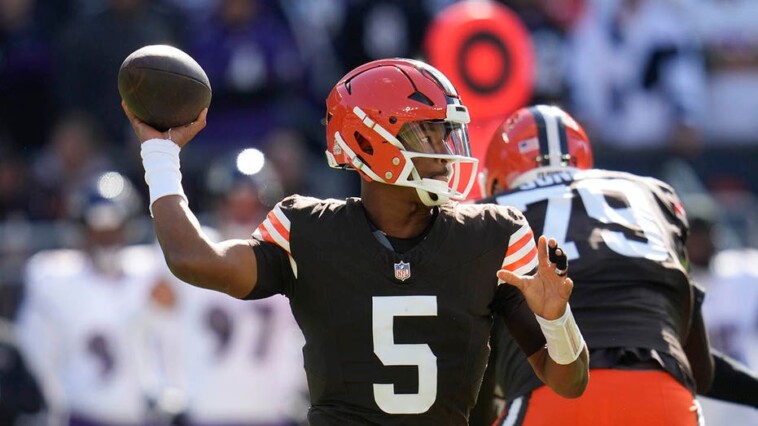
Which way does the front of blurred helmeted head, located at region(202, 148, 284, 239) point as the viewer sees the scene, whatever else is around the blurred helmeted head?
toward the camera

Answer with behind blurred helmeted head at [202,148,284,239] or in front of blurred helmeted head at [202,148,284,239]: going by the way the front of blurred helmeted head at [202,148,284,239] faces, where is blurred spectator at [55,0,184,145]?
behind

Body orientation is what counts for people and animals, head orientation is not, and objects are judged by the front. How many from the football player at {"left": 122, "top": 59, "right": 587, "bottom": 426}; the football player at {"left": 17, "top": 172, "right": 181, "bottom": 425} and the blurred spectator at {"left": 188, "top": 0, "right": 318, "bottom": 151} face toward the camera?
3

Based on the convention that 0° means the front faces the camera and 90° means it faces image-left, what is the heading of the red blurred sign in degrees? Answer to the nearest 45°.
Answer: approximately 0°

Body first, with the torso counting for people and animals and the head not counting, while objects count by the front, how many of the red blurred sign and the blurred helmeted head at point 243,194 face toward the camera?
2

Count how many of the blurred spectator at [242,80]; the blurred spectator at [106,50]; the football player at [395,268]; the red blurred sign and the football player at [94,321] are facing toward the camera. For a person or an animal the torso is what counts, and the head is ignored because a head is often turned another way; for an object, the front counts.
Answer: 5

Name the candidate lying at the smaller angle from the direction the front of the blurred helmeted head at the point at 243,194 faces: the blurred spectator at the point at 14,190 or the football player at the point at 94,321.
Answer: the football player

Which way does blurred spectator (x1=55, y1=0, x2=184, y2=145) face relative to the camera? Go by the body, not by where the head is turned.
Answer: toward the camera

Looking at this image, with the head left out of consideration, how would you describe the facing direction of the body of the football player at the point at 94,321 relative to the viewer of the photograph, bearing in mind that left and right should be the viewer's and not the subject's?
facing the viewer

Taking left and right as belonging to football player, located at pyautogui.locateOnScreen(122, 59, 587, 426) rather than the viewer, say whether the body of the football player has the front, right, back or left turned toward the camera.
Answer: front

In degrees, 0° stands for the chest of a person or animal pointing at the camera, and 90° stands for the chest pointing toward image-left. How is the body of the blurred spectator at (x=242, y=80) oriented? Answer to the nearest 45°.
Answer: approximately 0°

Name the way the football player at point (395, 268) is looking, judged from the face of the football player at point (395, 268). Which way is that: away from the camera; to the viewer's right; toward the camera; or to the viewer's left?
to the viewer's right
